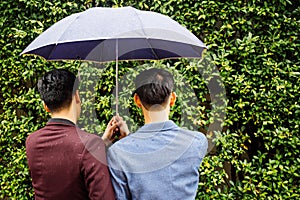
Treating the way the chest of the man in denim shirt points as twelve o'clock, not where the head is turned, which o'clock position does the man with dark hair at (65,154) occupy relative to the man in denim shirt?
The man with dark hair is roughly at 9 o'clock from the man in denim shirt.

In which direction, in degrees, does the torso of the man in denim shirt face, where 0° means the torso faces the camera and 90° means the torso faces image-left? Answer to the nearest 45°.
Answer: approximately 180°

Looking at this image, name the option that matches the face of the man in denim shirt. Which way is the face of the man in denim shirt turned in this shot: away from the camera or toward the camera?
away from the camera
